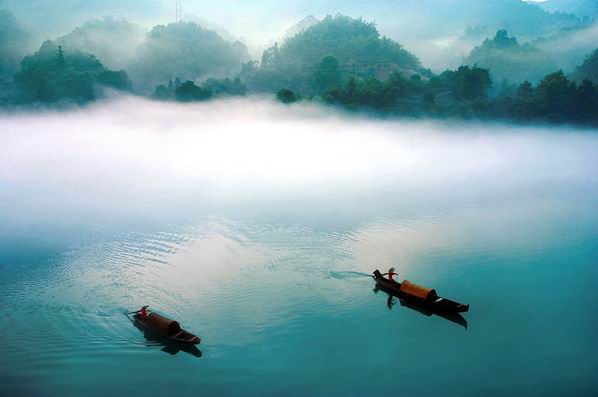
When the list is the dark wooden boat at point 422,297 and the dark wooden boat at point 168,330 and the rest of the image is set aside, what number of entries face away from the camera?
0

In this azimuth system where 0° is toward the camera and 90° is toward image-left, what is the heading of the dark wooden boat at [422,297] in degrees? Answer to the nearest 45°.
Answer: approximately 315°

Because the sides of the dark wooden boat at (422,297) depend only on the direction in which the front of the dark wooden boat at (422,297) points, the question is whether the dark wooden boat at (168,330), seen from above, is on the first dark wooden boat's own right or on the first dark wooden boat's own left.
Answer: on the first dark wooden boat's own right

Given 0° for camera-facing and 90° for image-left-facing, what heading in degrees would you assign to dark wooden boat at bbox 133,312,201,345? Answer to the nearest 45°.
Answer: approximately 315°

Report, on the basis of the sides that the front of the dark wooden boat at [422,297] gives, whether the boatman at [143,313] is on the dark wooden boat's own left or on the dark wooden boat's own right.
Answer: on the dark wooden boat's own right

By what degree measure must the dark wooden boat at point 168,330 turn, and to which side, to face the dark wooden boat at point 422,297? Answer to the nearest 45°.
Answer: approximately 45° to its left
